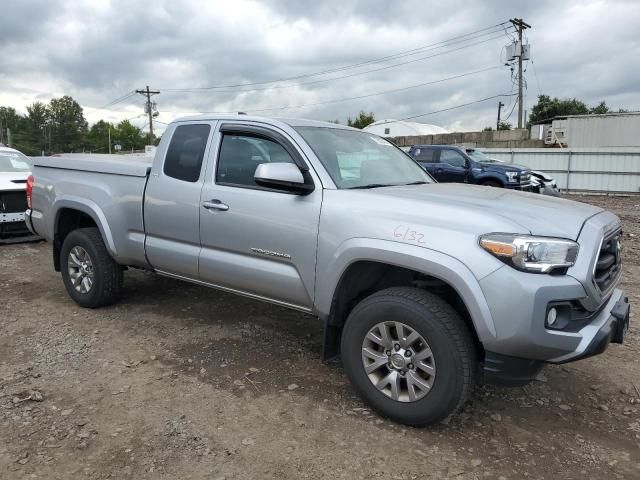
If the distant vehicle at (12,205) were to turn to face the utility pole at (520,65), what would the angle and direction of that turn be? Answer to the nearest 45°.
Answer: approximately 135° to its left

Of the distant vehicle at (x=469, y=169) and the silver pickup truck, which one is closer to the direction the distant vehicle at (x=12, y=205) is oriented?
the silver pickup truck

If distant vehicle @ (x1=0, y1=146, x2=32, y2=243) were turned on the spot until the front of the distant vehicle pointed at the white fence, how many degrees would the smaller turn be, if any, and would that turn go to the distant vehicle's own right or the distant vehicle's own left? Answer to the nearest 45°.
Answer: approximately 90° to the distant vehicle's own left

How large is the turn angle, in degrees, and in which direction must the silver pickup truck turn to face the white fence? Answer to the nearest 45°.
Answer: approximately 90° to its left

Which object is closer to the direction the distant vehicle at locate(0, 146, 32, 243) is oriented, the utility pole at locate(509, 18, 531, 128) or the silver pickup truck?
the silver pickup truck

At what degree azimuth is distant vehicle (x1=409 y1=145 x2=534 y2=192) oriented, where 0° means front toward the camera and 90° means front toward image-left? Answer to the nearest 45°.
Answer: approximately 315°

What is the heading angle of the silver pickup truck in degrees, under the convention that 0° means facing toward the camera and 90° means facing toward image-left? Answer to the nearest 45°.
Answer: approximately 315°

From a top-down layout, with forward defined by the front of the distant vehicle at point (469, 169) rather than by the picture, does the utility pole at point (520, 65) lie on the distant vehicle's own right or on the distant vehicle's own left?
on the distant vehicle's own left
